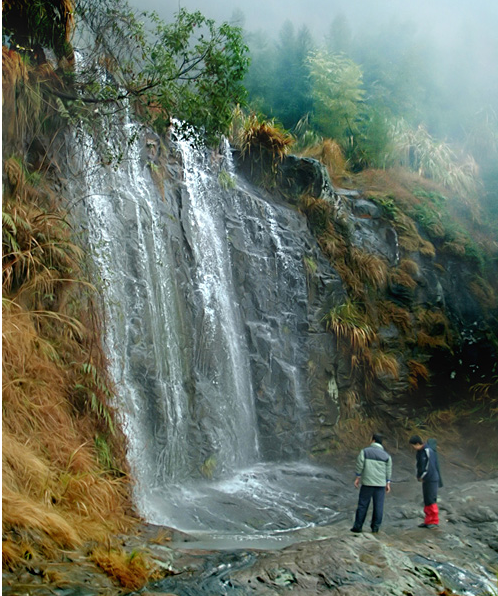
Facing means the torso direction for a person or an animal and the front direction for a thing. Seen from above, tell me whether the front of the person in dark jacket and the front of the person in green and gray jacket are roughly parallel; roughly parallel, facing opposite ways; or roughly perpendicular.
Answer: roughly perpendicular

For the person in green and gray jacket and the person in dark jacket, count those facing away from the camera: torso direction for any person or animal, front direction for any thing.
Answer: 1

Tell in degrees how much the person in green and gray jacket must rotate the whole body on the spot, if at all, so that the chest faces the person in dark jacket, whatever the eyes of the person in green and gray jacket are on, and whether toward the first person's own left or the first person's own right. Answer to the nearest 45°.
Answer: approximately 45° to the first person's own right

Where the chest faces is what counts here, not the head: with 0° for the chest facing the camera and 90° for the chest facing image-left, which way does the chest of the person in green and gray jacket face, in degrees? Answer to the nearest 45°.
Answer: approximately 180°

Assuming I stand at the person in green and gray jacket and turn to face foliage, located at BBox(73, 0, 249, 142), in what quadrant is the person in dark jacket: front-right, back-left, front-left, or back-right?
back-right

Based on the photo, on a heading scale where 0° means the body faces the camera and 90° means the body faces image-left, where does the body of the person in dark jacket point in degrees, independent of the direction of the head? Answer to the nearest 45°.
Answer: approximately 90°

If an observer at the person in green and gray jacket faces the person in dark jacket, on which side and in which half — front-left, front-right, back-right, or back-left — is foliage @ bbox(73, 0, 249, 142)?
back-left
